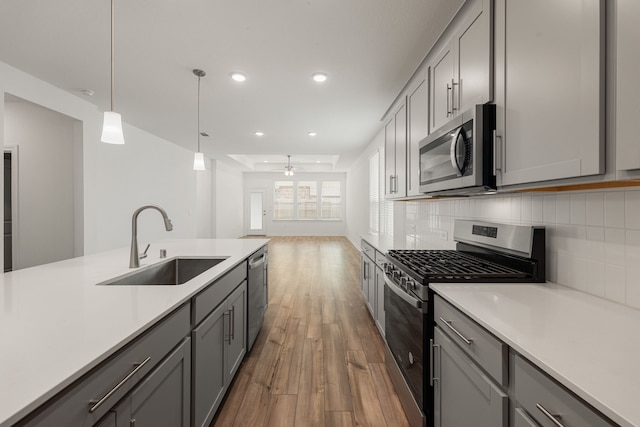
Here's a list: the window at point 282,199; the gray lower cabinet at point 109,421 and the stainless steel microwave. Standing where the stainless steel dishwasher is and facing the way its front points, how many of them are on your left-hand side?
1

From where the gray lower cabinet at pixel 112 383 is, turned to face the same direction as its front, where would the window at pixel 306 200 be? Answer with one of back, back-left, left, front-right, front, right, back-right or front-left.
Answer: left

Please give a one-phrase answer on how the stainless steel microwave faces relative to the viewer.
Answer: facing the viewer and to the left of the viewer

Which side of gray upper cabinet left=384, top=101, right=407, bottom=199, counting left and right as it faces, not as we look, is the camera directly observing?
left

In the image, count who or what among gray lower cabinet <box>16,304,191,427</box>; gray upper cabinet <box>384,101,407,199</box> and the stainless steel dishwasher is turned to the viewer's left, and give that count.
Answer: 1

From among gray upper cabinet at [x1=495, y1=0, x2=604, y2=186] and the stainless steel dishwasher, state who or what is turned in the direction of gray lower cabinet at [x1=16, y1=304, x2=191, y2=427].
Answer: the gray upper cabinet

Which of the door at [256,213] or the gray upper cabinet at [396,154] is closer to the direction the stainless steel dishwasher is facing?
the gray upper cabinet

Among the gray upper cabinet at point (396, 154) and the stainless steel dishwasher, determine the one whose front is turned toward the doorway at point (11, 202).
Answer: the gray upper cabinet

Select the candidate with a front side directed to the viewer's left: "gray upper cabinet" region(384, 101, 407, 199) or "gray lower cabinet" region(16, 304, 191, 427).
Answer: the gray upper cabinet

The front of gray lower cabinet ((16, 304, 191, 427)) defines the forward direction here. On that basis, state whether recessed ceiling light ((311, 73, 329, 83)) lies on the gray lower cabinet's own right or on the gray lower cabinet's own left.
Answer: on the gray lower cabinet's own left

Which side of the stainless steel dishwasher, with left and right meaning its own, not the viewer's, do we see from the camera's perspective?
right

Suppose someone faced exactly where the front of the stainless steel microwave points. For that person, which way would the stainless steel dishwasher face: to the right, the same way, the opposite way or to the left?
the opposite way

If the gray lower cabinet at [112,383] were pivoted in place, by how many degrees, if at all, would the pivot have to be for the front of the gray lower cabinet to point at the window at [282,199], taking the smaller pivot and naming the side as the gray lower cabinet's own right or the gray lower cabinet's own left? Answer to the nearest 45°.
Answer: approximately 90° to the gray lower cabinet's own left

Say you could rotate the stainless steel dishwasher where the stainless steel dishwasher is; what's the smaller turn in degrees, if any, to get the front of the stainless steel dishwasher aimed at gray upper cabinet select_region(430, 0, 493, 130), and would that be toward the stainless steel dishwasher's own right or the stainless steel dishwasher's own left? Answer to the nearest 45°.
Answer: approximately 45° to the stainless steel dishwasher's own right

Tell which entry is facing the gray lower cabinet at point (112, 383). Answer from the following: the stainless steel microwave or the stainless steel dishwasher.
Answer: the stainless steel microwave

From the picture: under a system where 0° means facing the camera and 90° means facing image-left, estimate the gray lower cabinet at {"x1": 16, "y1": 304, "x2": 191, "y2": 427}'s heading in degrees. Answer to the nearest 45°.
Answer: approximately 315°
